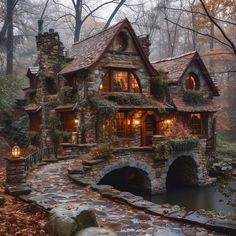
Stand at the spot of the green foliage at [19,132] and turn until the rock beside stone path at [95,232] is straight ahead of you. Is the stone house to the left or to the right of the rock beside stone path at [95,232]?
left

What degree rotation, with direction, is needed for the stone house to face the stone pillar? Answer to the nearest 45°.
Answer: approximately 45° to its right

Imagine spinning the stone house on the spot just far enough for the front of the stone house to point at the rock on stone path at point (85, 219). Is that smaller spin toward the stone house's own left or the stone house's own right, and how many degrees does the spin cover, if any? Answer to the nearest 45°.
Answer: approximately 45° to the stone house's own right

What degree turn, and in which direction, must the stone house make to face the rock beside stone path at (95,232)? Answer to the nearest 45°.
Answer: approximately 45° to its right

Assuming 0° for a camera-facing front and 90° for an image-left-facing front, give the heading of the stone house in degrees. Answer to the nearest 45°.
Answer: approximately 315°

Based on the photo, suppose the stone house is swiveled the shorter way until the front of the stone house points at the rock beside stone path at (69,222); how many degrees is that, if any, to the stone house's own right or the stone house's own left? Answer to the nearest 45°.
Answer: approximately 45° to the stone house's own right

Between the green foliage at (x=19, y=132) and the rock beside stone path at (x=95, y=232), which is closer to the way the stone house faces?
the rock beside stone path

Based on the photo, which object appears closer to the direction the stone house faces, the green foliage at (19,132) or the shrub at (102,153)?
the shrub

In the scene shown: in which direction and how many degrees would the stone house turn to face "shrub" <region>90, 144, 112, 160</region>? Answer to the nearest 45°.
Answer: approximately 45° to its right
